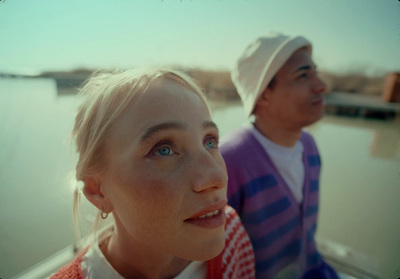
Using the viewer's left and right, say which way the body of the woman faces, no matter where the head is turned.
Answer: facing the viewer and to the right of the viewer

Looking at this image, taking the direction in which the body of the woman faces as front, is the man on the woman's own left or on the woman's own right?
on the woman's own left

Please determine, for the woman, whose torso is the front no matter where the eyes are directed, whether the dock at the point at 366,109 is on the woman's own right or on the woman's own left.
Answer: on the woman's own left

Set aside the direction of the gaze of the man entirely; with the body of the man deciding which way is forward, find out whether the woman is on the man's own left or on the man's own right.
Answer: on the man's own right

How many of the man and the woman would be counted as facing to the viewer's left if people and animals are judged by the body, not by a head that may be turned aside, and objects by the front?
0

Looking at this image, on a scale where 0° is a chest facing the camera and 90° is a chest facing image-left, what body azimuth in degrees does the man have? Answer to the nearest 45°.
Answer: approximately 315°
